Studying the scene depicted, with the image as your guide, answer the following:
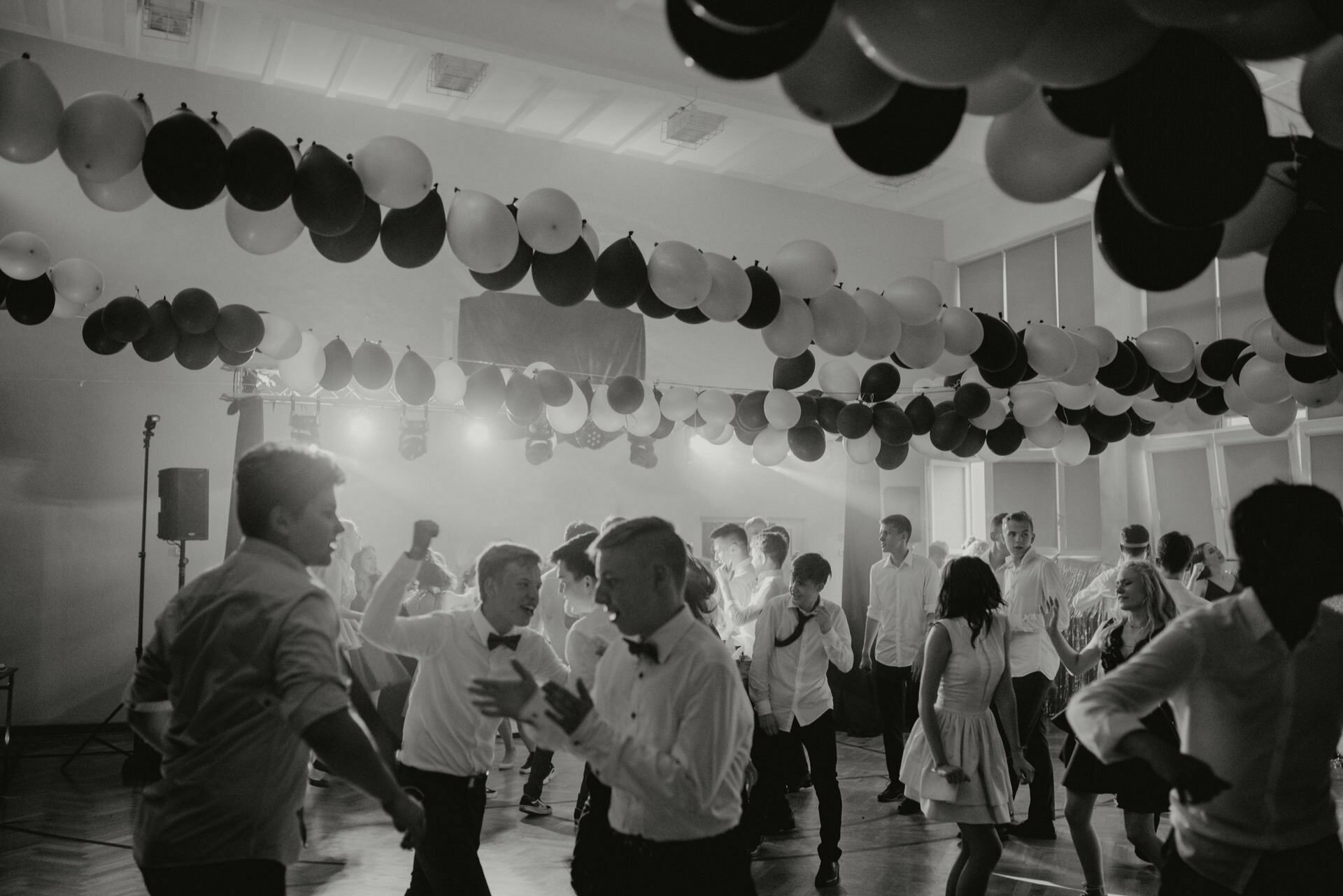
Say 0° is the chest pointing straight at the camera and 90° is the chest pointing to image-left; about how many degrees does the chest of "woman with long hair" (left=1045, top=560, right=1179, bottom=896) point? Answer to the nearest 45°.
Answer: approximately 45°

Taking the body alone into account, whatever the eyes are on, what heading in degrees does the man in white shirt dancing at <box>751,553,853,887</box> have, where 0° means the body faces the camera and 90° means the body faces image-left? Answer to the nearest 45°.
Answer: approximately 0°

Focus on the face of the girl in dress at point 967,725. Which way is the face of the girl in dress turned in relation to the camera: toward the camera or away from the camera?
away from the camera

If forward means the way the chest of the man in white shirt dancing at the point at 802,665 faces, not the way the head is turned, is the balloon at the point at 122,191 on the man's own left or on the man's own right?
on the man's own right

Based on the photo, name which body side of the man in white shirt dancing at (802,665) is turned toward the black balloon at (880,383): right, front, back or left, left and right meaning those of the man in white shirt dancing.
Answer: back
